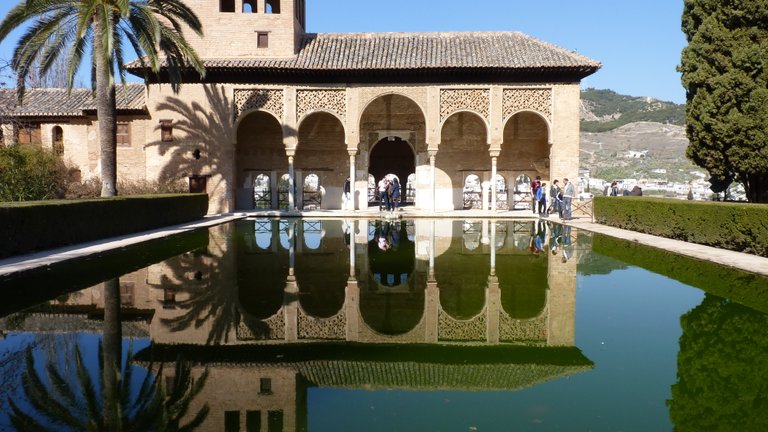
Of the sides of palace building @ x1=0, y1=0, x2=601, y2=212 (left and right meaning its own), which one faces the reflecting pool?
front

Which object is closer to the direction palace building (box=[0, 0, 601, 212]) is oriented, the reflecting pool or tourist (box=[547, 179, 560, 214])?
the reflecting pool

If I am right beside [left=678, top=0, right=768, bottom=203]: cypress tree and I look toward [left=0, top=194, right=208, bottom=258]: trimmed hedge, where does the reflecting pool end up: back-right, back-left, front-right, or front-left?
front-left

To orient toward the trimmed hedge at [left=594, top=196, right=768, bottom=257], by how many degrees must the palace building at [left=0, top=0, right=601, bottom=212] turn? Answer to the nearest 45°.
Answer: approximately 45° to its left

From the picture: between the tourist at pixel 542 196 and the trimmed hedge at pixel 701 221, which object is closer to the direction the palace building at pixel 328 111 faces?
the trimmed hedge

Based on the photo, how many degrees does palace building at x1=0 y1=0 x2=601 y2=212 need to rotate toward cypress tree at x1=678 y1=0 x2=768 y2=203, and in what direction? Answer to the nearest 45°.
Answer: approximately 45° to its left

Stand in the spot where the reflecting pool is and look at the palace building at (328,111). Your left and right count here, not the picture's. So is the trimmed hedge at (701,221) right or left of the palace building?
right

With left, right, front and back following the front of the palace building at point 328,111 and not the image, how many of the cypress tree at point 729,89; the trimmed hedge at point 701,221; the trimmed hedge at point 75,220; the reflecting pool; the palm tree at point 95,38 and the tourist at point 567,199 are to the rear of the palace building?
0

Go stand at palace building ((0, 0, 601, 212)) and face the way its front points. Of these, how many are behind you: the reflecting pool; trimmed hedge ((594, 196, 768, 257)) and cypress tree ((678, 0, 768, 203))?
0

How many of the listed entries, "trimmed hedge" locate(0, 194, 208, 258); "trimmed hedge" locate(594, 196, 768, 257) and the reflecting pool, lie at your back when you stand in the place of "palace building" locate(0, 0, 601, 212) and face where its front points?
0

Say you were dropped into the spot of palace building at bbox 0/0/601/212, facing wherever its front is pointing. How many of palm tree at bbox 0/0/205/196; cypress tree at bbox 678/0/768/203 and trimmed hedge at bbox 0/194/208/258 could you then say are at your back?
0

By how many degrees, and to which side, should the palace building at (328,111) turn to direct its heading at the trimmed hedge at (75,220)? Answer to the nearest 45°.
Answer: approximately 45° to its right

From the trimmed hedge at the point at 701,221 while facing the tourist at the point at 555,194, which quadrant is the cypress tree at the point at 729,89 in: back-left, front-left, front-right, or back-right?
front-right

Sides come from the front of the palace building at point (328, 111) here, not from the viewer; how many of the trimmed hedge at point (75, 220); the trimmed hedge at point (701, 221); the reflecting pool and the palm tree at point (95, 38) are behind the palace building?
0

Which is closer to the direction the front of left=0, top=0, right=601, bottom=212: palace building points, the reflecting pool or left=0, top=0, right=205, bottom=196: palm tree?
the reflecting pool

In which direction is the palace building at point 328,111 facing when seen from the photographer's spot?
facing the viewer

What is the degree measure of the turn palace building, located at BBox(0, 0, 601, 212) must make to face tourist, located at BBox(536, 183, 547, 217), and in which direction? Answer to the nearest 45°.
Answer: approximately 90° to its left

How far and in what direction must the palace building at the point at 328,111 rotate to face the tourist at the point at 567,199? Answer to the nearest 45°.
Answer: approximately 45° to its left

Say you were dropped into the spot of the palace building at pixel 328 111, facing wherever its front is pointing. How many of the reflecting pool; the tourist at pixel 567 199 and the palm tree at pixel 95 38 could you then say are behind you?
0
